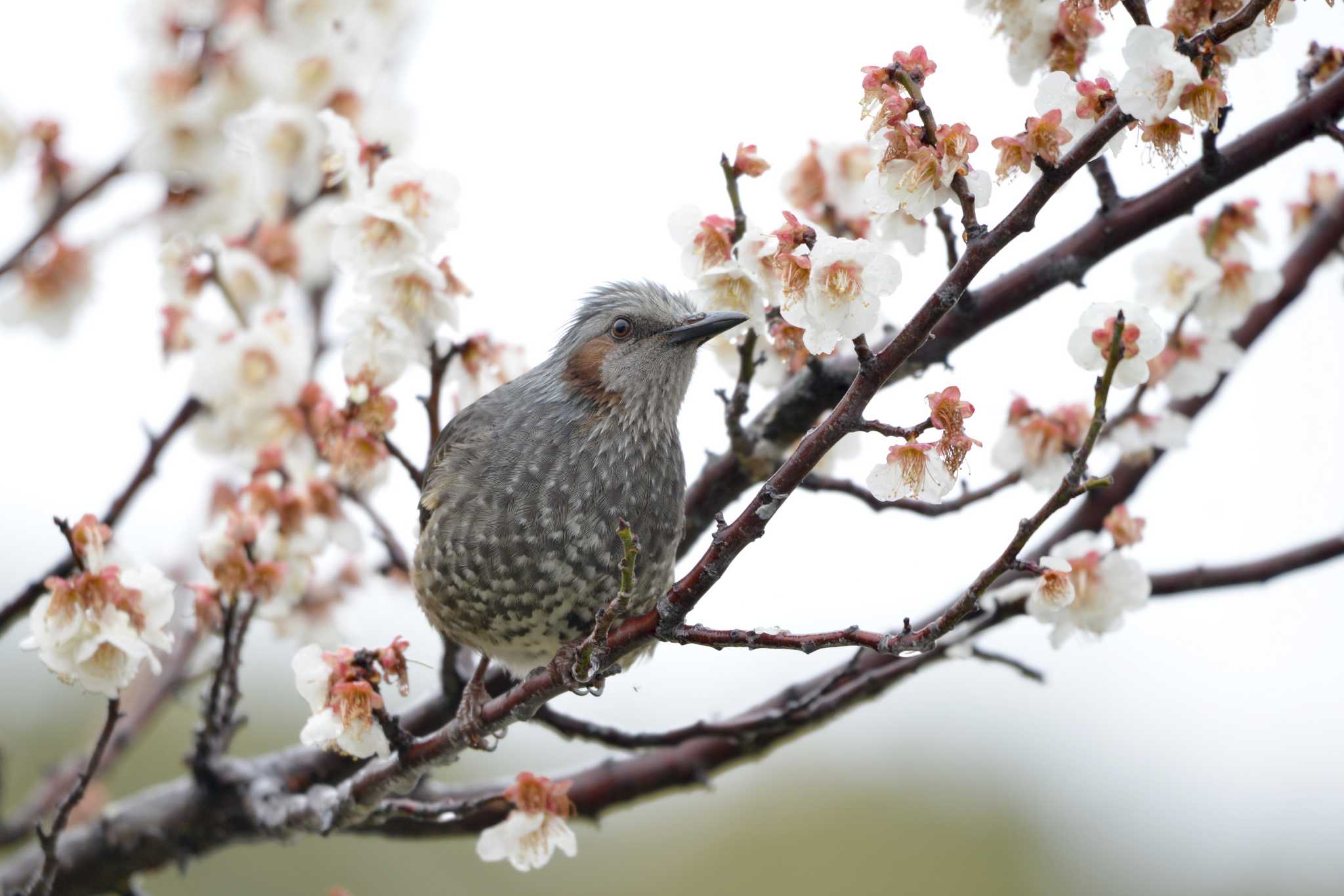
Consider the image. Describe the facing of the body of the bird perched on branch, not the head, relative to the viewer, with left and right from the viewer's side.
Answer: facing the viewer and to the right of the viewer

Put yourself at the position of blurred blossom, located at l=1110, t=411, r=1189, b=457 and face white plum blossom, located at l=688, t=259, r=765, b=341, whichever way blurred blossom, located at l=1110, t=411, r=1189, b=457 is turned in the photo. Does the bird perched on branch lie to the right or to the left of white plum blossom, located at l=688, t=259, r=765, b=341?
right

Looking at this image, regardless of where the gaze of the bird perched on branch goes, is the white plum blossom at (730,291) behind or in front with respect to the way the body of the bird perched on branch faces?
in front

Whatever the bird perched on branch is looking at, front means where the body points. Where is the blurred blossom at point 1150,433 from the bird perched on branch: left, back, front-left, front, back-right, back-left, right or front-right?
front-left

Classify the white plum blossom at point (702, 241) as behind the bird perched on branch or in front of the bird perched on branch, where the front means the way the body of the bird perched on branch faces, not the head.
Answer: in front
